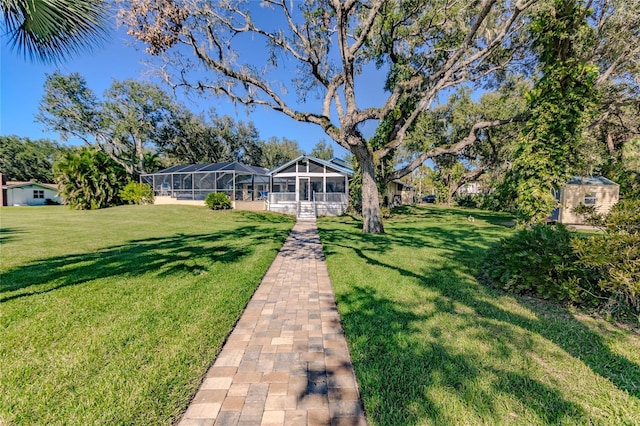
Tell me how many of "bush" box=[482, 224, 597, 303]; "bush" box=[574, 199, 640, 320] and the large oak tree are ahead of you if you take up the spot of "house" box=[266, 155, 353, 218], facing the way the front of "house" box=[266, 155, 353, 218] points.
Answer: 3

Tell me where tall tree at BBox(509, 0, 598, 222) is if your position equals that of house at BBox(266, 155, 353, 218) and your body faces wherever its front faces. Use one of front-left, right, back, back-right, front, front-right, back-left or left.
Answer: front-left

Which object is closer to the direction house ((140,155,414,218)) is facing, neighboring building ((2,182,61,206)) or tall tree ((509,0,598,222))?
the tall tree

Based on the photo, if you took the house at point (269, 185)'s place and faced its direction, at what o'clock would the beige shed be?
The beige shed is roughly at 10 o'clock from the house.

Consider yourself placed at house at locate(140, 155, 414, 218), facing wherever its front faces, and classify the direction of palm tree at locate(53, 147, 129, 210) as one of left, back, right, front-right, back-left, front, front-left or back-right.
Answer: right

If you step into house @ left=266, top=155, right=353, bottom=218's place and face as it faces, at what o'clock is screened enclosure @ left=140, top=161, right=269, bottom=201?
The screened enclosure is roughly at 4 o'clock from the house.

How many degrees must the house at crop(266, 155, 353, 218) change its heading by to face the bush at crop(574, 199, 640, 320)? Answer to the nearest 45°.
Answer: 0° — it already faces it

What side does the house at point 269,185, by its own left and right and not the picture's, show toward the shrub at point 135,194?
right

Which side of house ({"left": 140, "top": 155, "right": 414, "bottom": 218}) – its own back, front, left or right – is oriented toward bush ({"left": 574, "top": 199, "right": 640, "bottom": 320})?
front

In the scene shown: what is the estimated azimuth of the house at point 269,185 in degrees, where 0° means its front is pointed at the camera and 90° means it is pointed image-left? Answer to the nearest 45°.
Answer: approximately 0°

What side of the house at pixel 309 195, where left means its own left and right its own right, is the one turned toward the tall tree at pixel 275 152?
back

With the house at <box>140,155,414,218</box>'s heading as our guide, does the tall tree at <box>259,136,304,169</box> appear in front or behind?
behind
